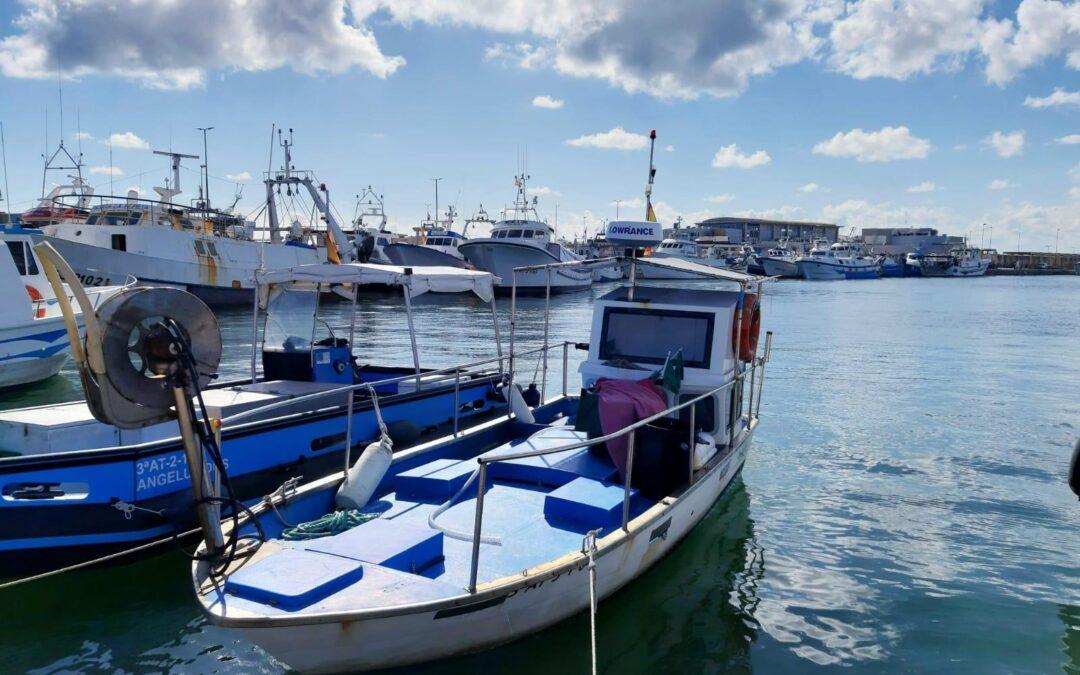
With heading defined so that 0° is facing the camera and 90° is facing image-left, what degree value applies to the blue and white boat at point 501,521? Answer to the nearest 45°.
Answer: approximately 45°

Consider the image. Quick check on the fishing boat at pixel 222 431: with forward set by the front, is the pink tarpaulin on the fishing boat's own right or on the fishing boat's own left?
on the fishing boat's own left

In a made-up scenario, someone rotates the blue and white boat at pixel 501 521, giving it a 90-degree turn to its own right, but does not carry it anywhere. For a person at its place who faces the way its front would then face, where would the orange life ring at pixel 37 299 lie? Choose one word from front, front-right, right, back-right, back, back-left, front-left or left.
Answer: front

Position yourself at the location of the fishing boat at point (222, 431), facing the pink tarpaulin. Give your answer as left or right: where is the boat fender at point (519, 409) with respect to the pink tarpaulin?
left

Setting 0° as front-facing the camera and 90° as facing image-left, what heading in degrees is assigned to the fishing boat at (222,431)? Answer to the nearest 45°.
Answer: approximately 45°

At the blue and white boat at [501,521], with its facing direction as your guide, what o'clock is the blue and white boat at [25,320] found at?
the blue and white boat at [25,320] is roughly at 3 o'clock from the blue and white boat at [501,521].

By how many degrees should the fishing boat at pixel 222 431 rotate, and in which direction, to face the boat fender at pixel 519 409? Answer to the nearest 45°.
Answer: approximately 135° to its left

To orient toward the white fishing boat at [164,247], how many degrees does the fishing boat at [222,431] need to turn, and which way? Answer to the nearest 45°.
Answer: approximately 135° to its right
